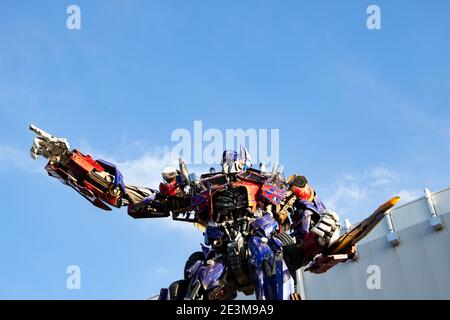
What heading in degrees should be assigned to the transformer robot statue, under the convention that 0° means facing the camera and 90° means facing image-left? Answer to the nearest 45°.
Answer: approximately 45°
